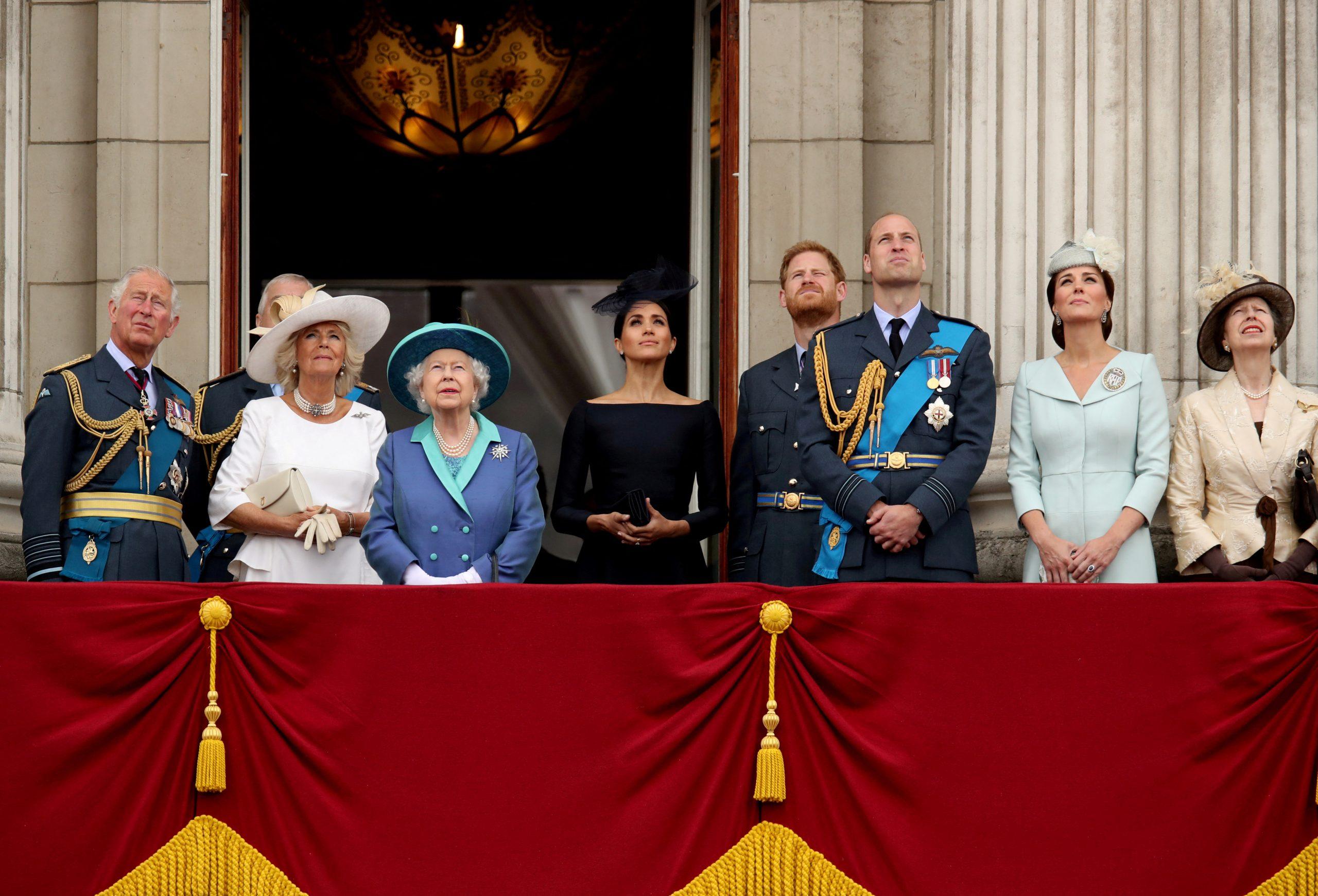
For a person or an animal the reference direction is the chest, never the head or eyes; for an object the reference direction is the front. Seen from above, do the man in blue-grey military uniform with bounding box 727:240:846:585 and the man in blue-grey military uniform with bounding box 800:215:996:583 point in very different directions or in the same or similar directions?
same or similar directions

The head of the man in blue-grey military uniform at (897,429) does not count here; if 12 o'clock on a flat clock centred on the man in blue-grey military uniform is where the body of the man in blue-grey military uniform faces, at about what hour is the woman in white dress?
The woman in white dress is roughly at 3 o'clock from the man in blue-grey military uniform.

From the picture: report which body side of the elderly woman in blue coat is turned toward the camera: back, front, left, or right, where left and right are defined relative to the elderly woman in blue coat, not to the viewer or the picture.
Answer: front

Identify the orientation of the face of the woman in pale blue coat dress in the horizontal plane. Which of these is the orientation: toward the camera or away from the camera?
toward the camera

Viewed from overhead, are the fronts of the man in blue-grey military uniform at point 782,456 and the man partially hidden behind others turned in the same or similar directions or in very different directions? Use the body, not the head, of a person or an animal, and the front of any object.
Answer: same or similar directions

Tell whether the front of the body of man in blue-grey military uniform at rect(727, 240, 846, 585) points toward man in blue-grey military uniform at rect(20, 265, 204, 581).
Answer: no

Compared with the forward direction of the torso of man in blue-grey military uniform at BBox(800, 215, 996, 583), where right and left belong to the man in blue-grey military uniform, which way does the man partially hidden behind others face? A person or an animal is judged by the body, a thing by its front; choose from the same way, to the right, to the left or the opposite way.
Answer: the same way

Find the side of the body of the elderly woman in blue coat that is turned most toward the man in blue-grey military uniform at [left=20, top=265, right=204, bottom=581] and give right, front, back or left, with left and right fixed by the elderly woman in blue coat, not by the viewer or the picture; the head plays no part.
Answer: right

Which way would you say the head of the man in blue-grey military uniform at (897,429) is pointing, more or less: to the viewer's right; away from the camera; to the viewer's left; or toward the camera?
toward the camera

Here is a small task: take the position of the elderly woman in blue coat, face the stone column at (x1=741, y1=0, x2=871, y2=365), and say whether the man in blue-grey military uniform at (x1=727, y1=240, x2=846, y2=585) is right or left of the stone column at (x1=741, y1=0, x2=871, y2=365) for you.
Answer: right

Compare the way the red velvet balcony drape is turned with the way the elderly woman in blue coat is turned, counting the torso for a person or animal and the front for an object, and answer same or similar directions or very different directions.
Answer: same or similar directions

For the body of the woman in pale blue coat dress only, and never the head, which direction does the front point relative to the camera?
toward the camera

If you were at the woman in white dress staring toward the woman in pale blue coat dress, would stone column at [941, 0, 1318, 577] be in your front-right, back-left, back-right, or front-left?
front-left

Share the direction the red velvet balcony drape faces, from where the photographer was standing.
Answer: facing the viewer

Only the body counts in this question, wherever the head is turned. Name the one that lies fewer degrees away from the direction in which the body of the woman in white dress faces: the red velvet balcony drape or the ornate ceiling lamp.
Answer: the red velvet balcony drape

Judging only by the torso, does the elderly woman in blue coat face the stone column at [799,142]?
no

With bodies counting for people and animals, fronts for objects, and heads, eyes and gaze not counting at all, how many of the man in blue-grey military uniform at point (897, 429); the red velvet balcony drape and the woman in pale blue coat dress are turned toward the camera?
3

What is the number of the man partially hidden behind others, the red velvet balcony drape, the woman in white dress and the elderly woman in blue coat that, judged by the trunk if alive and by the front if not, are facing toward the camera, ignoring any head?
4

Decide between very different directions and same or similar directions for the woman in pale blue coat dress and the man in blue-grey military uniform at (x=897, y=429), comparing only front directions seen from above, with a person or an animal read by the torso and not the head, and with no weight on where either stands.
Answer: same or similar directions

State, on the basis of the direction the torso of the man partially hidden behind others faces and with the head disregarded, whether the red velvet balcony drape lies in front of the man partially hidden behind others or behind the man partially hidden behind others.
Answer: in front
